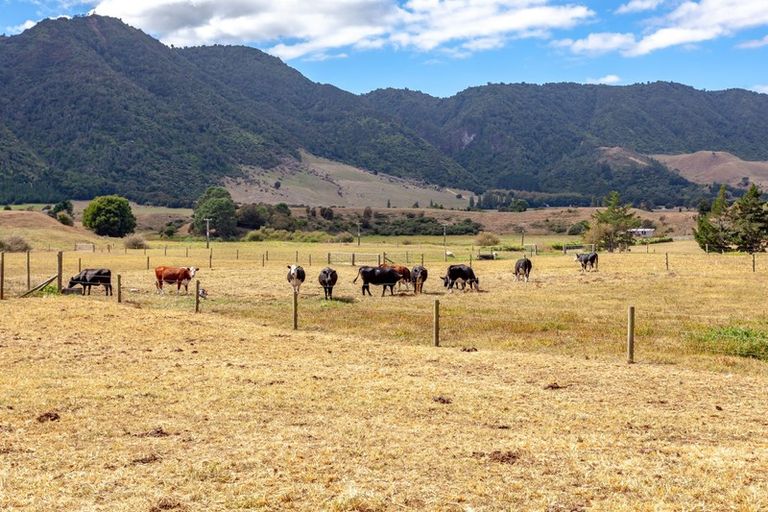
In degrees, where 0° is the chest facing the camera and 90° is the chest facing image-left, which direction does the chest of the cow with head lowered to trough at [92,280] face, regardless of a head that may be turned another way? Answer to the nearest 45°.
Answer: approximately 90°

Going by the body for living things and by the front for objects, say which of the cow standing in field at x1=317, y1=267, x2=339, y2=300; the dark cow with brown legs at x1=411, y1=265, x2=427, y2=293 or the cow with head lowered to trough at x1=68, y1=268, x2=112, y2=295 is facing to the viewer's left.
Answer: the cow with head lowered to trough at x1=68, y1=268, x2=112, y2=295

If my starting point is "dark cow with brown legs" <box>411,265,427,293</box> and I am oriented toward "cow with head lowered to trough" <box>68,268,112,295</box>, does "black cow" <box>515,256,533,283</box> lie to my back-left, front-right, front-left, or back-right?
back-right

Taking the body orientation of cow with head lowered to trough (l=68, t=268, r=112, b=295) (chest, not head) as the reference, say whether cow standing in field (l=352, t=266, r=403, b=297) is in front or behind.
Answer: behind

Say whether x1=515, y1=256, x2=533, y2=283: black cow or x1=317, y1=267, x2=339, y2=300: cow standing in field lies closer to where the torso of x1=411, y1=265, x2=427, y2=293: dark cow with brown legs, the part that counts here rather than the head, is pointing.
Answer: the cow standing in field

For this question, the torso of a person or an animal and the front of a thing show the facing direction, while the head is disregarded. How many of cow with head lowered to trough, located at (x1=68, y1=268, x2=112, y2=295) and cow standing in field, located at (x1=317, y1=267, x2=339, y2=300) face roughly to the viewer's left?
1

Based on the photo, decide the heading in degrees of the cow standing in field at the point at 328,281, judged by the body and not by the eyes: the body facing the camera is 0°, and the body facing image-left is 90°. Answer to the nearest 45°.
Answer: approximately 0°

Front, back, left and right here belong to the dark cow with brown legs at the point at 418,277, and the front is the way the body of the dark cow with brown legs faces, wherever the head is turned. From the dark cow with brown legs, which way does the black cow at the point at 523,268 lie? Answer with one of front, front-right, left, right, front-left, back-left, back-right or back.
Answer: back-left

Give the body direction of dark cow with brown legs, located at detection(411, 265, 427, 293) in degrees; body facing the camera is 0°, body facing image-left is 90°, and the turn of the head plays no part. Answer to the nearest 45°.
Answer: approximately 0°
